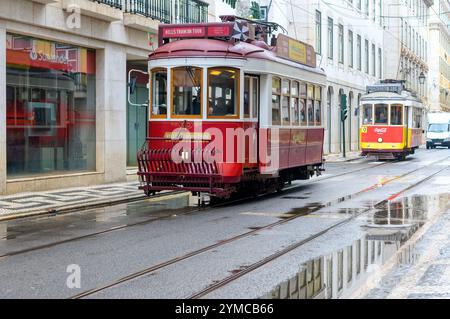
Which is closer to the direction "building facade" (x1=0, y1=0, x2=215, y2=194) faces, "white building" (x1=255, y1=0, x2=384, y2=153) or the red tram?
the red tram

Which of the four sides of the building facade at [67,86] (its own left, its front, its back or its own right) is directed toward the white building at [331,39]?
left

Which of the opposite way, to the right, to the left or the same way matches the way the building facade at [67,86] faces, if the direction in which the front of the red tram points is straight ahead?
to the left

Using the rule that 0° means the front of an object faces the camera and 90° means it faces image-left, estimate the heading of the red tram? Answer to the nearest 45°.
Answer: approximately 45°

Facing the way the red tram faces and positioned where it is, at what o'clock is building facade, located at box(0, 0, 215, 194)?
The building facade is roughly at 3 o'clock from the red tram.

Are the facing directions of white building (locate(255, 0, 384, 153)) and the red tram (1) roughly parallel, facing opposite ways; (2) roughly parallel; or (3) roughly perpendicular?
roughly perpendicular

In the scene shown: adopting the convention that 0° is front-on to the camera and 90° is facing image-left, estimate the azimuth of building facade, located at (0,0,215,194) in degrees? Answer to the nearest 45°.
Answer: approximately 315°

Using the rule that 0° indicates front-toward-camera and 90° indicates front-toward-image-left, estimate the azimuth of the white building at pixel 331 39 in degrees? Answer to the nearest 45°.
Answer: approximately 315°

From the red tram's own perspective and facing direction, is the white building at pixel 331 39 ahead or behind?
behind
